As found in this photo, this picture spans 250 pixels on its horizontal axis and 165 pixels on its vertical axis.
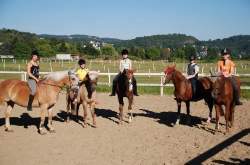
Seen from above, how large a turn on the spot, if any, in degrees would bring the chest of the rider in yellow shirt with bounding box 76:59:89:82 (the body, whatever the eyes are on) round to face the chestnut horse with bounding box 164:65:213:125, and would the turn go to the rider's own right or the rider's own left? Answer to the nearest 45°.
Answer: approximately 90° to the rider's own left

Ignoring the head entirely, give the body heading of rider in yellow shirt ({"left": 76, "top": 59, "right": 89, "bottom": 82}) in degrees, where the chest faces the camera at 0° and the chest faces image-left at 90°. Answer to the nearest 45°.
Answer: approximately 0°

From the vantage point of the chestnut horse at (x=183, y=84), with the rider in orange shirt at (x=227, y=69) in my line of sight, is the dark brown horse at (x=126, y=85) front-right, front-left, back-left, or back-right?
back-right

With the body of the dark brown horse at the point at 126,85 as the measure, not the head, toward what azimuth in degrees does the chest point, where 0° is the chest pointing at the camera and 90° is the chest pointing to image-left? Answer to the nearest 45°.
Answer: approximately 0°

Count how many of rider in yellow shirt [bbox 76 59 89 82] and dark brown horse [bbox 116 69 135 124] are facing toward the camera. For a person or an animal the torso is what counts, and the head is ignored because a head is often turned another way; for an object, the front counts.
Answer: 2

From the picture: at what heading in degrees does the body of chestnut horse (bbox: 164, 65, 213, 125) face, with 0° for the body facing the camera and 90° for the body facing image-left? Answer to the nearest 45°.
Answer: approximately 45°

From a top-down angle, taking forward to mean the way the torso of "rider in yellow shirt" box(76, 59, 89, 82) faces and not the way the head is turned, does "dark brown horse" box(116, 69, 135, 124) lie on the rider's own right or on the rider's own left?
on the rider's own left

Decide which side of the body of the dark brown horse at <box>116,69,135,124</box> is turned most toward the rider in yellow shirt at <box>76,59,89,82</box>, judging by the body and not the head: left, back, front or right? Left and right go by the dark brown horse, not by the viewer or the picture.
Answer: right
